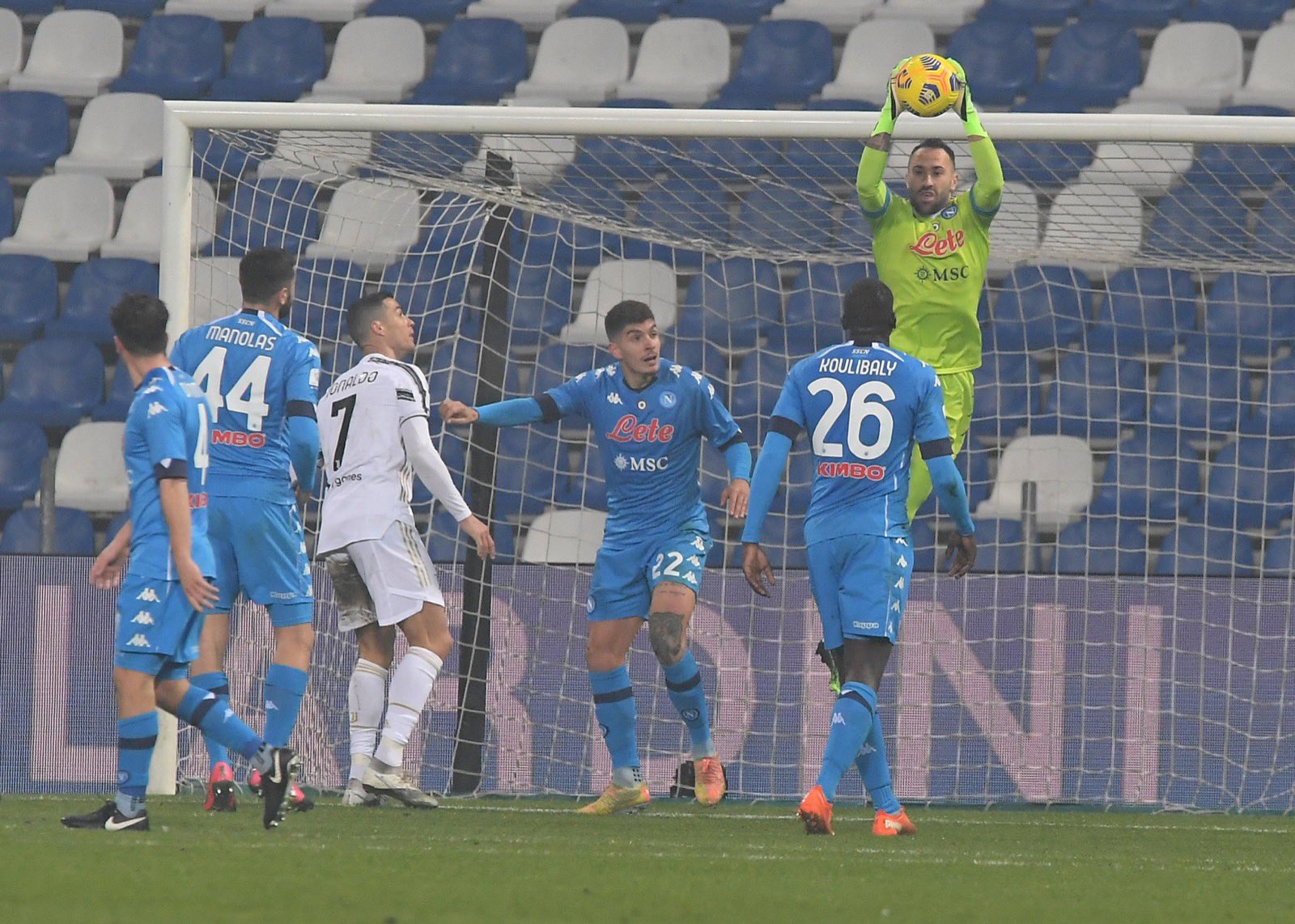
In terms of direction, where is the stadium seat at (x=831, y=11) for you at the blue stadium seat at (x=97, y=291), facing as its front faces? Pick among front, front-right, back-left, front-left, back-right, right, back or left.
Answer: back-left

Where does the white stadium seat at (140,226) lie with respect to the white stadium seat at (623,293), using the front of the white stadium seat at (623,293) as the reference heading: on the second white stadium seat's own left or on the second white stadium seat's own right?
on the second white stadium seat's own right

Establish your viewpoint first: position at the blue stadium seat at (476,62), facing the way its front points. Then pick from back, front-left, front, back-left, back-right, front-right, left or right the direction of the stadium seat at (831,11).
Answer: back-left

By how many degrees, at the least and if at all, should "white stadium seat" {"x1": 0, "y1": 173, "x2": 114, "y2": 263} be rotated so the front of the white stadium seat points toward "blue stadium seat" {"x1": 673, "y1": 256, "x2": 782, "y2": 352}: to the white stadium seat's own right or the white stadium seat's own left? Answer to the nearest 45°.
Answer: approximately 90° to the white stadium seat's own left

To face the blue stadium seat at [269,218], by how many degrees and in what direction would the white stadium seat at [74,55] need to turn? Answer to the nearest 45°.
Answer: approximately 45° to its left

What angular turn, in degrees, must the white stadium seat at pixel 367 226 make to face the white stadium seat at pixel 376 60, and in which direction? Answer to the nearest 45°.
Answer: approximately 135° to its right

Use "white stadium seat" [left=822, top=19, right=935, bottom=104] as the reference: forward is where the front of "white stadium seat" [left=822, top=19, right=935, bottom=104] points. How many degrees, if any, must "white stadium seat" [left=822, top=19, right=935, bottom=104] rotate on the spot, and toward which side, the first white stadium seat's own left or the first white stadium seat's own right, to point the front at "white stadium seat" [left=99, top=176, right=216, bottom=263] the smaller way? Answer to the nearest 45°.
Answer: approximately 45° to the first white stadium seat's own right

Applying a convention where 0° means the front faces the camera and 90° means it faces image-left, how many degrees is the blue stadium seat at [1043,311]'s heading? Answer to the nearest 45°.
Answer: approximately 45°

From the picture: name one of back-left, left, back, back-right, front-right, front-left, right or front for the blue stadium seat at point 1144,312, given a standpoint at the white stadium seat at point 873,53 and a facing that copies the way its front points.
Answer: left

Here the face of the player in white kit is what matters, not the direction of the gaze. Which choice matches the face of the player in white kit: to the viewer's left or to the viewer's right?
to the viewer's right

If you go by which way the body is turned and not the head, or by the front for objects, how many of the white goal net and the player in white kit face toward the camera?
1
